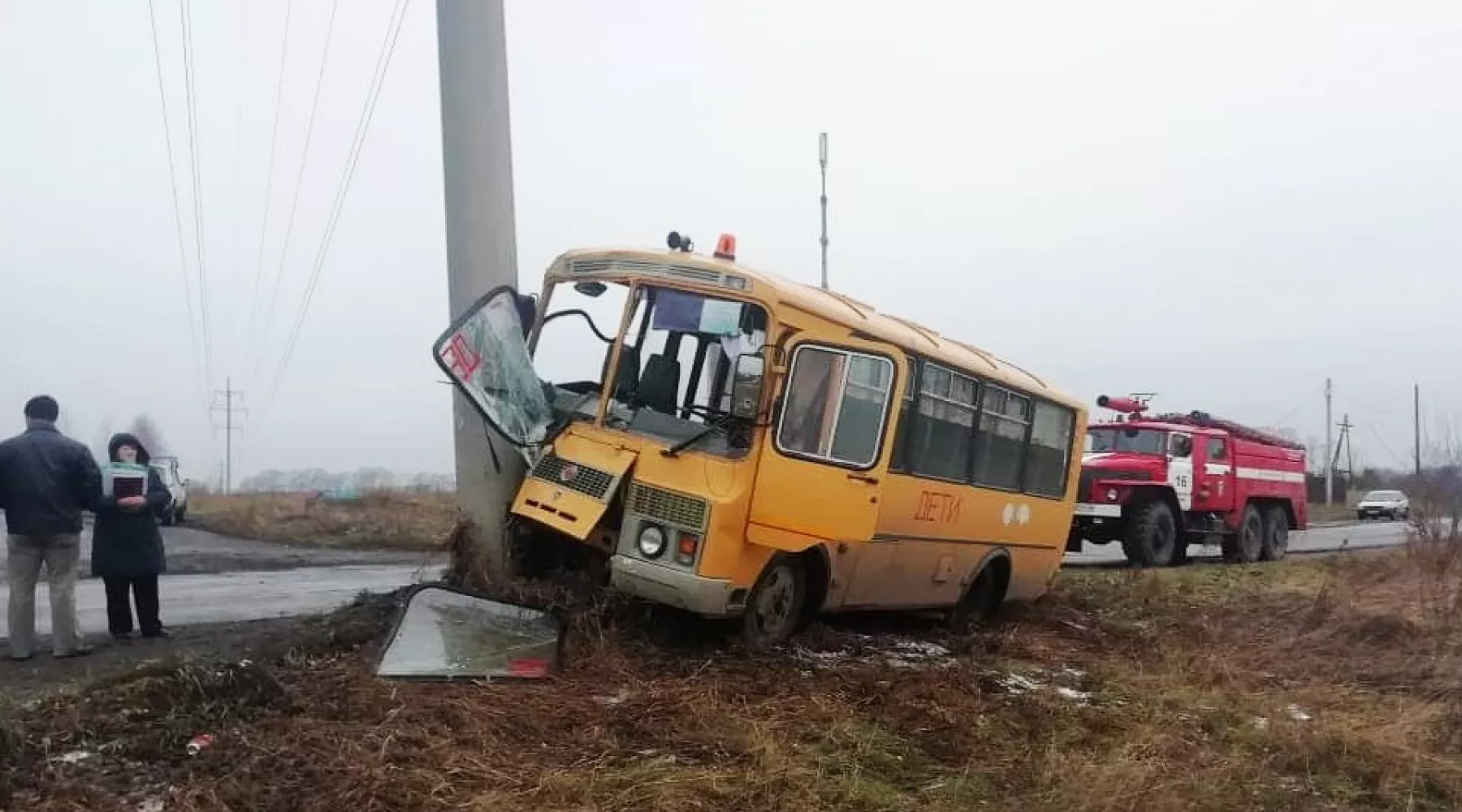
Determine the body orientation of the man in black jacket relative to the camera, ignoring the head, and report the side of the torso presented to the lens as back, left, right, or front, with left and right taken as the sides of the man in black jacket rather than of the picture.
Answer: back

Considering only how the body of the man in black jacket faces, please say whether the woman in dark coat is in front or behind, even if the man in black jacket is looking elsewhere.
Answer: in front

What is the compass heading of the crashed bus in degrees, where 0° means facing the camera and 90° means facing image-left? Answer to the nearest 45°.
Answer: approximately 45°

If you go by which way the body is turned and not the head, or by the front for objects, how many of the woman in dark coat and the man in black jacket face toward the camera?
1

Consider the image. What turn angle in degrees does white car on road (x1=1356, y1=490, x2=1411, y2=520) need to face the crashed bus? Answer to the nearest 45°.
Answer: approximately 45° to its left

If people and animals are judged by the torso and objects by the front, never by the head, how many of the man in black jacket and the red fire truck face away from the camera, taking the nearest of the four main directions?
1

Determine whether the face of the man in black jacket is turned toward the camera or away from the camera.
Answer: away from the camera

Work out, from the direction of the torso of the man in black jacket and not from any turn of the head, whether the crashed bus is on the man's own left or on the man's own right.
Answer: on the man's own right

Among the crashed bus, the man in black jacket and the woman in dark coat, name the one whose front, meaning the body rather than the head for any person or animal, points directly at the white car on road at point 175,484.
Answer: the man in black jacket

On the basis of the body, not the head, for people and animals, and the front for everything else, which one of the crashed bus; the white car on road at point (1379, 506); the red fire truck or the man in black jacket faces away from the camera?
the man in black jacket

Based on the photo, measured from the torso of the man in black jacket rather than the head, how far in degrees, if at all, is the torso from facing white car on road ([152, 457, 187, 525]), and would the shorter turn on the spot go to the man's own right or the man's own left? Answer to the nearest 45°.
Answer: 0° — they already face it

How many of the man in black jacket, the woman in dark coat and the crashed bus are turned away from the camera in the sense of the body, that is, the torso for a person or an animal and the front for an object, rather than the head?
1

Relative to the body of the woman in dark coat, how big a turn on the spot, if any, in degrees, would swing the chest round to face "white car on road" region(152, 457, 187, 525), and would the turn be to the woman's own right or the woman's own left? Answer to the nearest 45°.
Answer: approximately 180°
